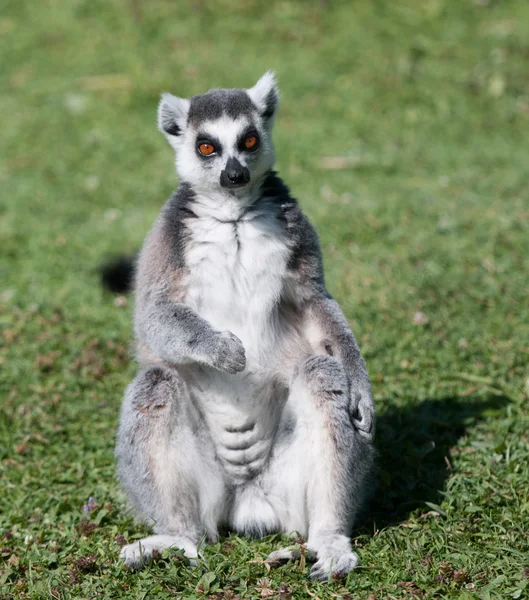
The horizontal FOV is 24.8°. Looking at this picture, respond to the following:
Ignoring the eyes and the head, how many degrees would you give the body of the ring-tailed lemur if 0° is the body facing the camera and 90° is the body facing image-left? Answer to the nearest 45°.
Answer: approximately 0°
